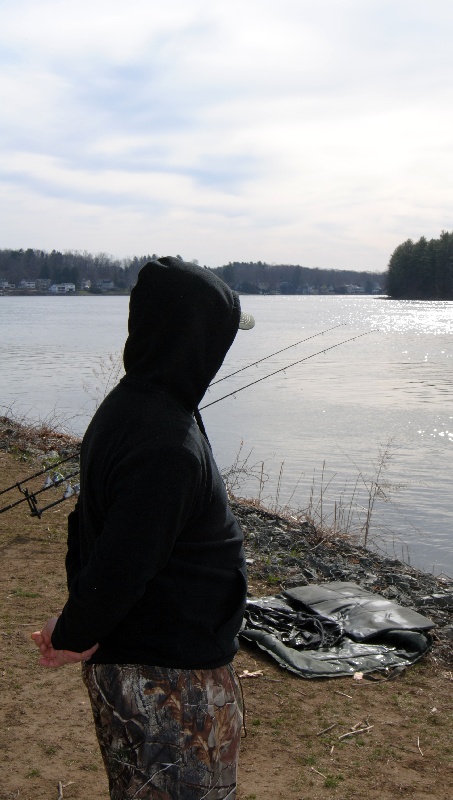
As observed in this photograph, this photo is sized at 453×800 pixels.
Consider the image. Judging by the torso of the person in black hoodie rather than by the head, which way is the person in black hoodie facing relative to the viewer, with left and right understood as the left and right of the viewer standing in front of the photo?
facing to the right of the viewer

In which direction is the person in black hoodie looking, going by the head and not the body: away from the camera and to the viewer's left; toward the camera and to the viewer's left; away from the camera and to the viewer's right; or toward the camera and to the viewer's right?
away from the camera and to the viewer's right
